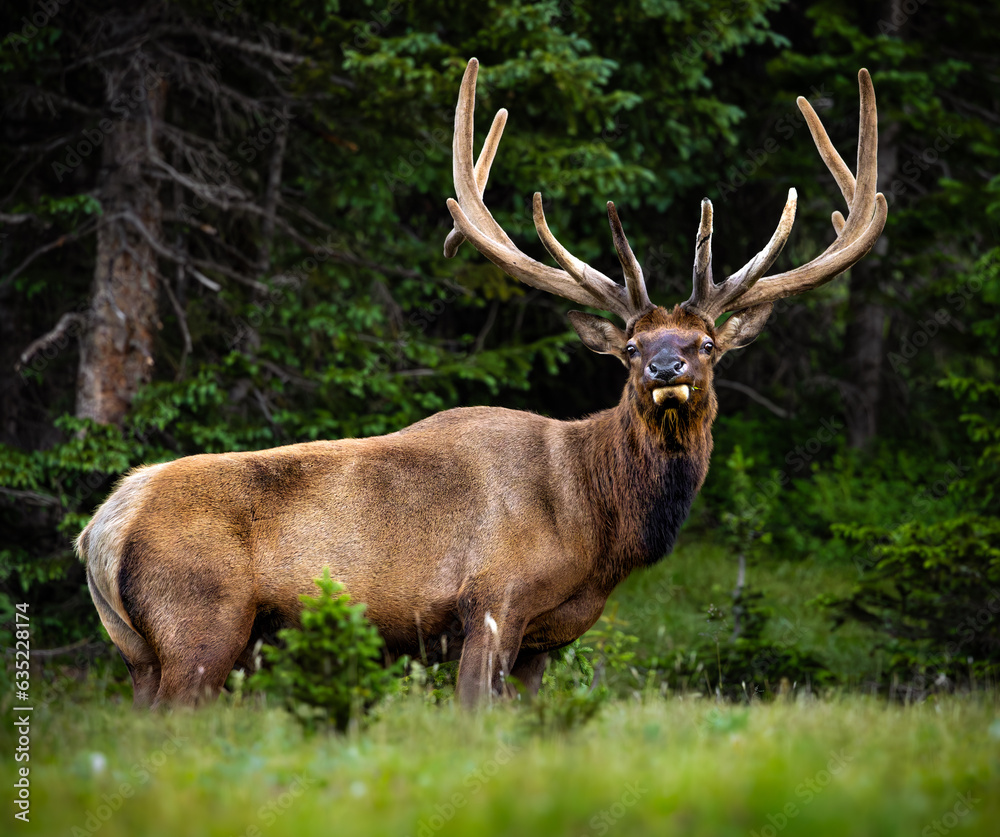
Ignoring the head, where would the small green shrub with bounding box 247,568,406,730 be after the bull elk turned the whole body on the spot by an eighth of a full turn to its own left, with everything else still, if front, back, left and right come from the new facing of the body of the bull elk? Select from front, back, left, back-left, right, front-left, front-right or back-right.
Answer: back-right

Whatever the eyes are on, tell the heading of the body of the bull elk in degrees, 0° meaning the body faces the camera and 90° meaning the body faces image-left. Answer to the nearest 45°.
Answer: approximately 270°

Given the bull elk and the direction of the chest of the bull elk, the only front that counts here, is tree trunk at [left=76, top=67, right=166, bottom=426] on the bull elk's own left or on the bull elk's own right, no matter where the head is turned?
on the bull elk's own left
